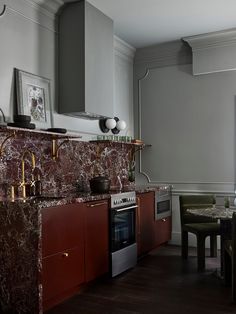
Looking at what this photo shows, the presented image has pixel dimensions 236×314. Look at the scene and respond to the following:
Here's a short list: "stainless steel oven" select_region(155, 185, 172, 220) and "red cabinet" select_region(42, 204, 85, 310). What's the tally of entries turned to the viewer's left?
0

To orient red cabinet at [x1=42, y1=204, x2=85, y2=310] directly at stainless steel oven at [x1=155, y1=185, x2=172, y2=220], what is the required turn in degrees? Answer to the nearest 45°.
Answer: approximately 90° to its left

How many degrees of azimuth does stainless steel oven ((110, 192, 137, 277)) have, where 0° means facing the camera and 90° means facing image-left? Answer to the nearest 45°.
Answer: approximately 315°

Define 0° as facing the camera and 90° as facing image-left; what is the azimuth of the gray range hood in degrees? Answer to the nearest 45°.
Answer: approximately 315°

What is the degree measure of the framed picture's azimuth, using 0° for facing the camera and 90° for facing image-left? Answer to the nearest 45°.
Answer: approximately 315°

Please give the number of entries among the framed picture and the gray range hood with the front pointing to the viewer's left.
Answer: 0

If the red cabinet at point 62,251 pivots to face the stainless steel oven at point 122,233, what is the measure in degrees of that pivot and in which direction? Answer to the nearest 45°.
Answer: approximately 90° to its left
